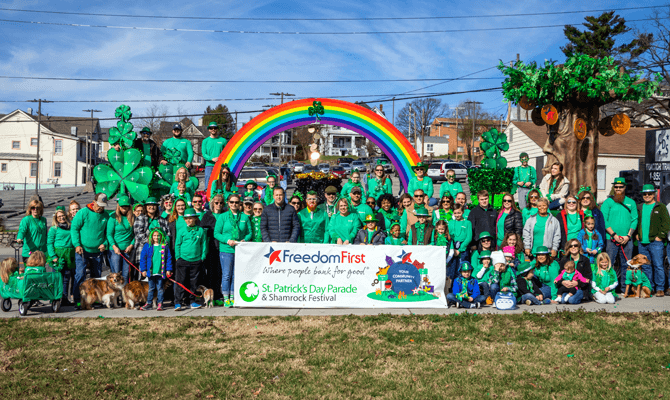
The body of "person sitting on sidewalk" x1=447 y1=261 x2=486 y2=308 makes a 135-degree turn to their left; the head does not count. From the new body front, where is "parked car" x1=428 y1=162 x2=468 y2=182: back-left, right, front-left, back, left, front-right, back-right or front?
front-left

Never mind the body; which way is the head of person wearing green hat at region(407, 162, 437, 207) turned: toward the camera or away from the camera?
toward the camera

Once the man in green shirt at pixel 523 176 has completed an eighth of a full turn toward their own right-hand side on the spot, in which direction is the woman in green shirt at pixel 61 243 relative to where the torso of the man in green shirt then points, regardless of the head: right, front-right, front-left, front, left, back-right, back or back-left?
front

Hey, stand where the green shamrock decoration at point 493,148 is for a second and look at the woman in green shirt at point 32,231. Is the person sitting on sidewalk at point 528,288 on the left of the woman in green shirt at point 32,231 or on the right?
left

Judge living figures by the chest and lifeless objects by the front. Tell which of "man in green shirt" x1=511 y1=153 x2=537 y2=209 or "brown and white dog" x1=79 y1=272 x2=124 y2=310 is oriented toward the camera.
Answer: the man in green shirt

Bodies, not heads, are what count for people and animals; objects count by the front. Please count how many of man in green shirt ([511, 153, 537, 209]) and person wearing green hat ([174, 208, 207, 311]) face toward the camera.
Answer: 2

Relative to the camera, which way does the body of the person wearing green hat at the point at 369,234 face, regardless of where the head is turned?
toward the camera

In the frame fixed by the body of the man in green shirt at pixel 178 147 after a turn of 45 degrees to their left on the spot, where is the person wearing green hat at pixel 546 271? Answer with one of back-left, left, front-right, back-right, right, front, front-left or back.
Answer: front

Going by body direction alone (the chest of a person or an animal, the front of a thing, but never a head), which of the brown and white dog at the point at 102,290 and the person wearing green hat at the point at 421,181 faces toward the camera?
the person wearing green hat

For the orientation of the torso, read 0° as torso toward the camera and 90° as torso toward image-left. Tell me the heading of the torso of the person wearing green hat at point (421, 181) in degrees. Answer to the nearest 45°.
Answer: approximately 0°

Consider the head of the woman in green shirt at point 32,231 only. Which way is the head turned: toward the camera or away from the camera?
toward the camera

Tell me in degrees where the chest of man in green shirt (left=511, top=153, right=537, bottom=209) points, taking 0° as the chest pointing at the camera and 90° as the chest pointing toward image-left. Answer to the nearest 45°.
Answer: approximately 0°

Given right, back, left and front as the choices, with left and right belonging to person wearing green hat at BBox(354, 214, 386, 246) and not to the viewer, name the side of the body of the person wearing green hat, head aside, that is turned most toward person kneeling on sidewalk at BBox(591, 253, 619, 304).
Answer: left

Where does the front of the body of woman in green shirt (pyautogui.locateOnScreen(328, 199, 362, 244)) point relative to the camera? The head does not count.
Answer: toward the camera

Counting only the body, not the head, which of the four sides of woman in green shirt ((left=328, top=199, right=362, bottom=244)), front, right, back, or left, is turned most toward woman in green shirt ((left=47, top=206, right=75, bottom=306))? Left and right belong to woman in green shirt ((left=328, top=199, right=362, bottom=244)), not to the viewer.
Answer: right
